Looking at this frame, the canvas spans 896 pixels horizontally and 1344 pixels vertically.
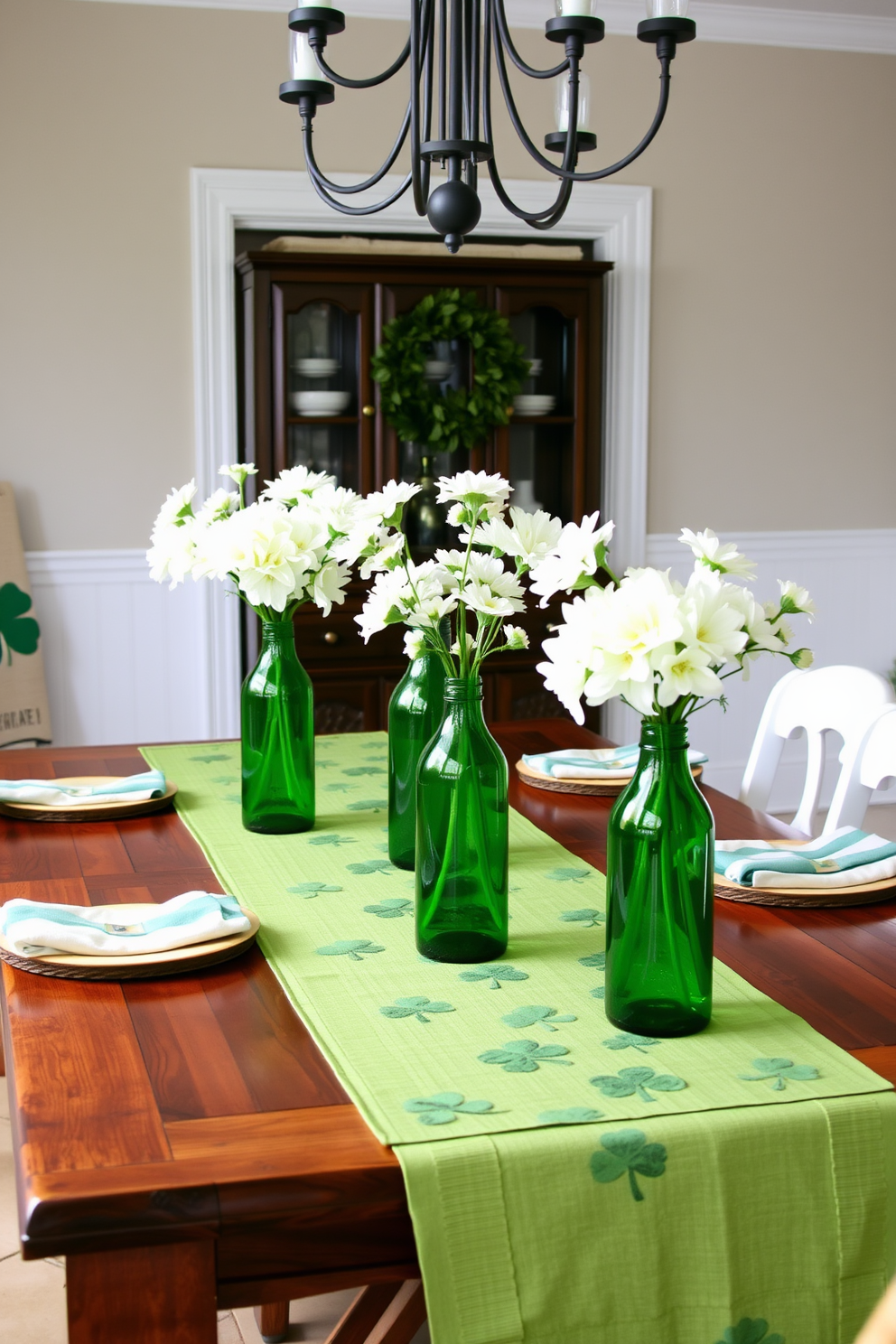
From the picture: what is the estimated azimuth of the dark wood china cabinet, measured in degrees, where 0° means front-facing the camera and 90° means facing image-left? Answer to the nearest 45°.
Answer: approximately 0°

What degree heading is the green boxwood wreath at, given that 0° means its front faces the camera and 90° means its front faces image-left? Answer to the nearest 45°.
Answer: approximately 0°

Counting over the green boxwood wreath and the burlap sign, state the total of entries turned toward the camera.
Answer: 2

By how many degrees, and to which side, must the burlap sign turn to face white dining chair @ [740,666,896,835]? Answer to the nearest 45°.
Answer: approximately 45° to its left
